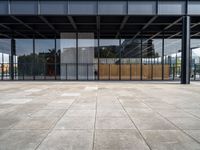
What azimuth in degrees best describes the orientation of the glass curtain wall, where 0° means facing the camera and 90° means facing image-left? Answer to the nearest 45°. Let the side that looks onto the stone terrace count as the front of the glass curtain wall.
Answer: approximately 0°

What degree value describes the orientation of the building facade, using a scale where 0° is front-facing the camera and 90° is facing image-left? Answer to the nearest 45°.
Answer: approximately 0°
